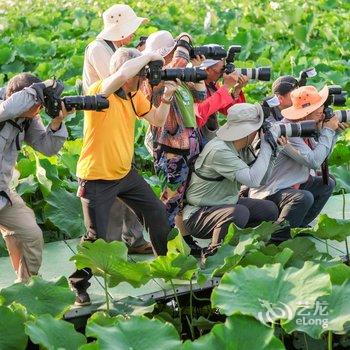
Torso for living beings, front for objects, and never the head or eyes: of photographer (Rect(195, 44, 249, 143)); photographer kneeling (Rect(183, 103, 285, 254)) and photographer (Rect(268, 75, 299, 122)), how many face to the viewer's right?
3

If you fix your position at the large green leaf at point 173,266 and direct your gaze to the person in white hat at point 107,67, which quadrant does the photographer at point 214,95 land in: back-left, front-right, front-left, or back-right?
front-right

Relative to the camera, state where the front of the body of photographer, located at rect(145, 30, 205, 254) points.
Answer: to the viewer's right

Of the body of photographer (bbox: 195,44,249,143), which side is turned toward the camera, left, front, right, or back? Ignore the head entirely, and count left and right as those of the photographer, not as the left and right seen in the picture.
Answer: right

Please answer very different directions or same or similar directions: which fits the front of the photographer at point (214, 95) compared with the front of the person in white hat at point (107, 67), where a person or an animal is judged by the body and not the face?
same or similar directions

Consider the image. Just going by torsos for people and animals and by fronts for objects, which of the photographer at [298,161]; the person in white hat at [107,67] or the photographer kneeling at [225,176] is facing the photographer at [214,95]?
the person in white hat

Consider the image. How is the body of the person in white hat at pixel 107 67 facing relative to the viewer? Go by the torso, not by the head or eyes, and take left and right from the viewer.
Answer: facing to the right of the viewer

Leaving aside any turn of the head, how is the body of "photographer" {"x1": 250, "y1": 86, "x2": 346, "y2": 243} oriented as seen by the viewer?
to the viewer's right

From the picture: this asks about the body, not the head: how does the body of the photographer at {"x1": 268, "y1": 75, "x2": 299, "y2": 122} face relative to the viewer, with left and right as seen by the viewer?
facing to the right of the viewer
